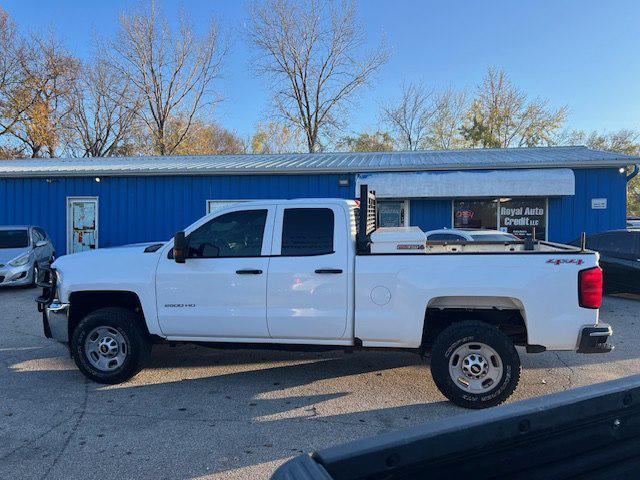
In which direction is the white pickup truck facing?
to the viewer's left

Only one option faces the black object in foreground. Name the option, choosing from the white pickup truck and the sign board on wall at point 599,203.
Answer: the sign board on wall

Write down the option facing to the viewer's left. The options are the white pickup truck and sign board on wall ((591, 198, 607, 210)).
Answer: the white pickup truck

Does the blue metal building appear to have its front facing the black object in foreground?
yes

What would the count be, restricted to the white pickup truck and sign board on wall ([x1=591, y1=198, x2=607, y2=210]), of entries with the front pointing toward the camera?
1

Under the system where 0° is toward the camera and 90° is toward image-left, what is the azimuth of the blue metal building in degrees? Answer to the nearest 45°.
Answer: approximately 0°

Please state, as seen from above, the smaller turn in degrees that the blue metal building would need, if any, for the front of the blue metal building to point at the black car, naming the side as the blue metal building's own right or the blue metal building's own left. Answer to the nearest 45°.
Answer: approximately 45° to the blue metal building's own left

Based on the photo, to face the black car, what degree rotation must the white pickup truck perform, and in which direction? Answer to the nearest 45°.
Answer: approximately 135° to its right
